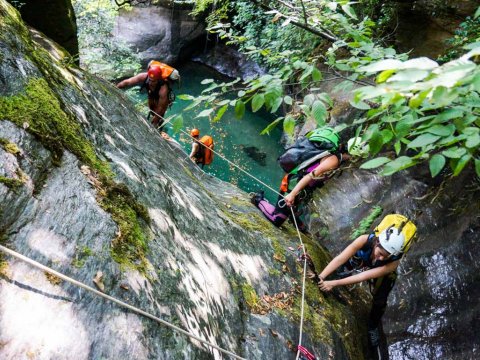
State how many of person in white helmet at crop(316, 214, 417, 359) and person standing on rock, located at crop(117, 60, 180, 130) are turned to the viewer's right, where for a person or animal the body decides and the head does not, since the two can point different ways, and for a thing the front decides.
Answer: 0

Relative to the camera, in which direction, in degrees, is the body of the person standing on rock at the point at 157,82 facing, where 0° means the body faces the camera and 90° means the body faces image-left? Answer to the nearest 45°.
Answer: approximately 45°

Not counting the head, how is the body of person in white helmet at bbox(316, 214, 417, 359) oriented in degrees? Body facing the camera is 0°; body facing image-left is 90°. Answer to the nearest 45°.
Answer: approximately 45°

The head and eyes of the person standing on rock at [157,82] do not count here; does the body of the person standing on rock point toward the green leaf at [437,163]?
no

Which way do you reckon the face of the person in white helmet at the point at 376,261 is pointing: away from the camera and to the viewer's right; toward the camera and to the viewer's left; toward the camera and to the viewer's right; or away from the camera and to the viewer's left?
toward the camera and to the viewer's left

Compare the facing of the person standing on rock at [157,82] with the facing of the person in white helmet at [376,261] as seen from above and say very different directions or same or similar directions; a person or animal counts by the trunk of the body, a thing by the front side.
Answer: same or similar directions
